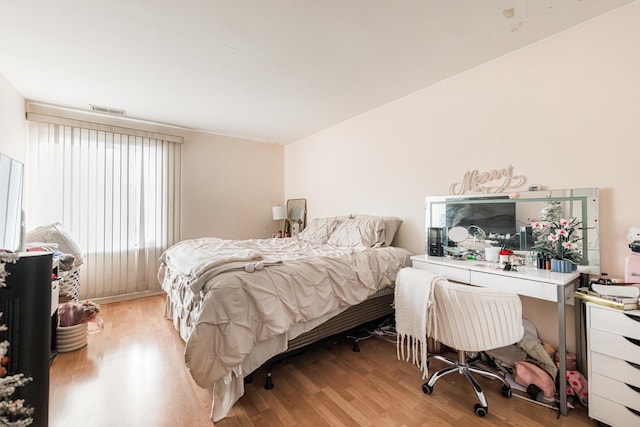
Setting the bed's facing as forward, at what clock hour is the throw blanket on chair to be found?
The throw blanket on chair is roughly at 8 o'clock from the bed.

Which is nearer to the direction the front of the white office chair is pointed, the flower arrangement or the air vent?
the flower arrangement

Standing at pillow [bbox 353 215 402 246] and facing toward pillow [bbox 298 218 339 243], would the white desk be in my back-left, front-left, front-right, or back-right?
back-left

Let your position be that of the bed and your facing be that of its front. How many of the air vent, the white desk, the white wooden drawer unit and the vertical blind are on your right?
2

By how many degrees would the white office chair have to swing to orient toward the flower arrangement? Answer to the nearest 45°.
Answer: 0° — it already faces it

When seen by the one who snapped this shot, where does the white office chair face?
facing away from the viewer and to the right of the viewer

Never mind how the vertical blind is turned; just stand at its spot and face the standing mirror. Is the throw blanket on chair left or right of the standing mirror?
right

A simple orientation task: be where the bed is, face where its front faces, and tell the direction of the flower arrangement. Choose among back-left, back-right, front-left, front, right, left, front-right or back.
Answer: back-left

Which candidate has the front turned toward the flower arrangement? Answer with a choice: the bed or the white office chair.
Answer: the white office chair

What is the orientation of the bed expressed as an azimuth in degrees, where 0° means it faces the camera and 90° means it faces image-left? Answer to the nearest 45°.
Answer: approximately 45°
